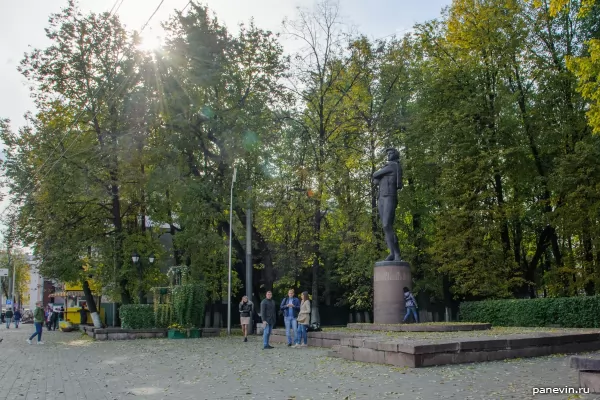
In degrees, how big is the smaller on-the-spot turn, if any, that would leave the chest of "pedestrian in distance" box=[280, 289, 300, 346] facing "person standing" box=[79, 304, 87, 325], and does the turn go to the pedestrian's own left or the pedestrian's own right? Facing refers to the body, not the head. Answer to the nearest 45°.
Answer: approximately 135° to the pedestrian's own right

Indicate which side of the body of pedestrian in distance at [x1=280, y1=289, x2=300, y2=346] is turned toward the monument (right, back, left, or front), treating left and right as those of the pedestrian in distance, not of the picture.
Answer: left

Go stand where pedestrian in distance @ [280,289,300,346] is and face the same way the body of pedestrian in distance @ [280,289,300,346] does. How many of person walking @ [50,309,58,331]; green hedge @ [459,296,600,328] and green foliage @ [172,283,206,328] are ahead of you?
0

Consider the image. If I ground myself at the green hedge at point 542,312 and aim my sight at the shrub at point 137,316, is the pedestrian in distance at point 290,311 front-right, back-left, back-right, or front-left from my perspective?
front-left

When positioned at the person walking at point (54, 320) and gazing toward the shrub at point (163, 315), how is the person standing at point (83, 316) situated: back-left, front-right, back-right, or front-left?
front-left

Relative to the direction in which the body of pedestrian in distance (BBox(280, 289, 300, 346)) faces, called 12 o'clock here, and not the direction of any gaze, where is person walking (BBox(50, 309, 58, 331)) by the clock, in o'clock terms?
The person walking is roughly at 5 o'clock from the pedestrian in distance.

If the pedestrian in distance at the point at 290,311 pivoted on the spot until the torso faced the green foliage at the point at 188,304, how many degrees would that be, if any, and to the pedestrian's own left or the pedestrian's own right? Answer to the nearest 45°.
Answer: approximately 135° to the pedestrian's own right

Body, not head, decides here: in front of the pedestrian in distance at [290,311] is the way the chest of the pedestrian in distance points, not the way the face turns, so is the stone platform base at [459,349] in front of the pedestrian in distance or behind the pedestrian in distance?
in front

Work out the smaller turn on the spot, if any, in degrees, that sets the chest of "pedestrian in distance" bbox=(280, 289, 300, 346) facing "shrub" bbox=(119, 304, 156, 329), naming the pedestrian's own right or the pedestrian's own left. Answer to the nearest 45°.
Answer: approximately 135° to the pedestrian's own right

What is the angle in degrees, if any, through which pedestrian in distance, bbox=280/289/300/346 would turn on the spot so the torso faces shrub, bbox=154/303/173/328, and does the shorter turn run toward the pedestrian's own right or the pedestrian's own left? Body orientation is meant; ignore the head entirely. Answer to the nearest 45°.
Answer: approximately 135° to the pedestrian's own right

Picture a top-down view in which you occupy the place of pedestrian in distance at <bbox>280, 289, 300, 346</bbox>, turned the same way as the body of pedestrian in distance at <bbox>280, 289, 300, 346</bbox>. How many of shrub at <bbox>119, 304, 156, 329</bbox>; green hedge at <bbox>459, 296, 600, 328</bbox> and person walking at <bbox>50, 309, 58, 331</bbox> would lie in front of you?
0

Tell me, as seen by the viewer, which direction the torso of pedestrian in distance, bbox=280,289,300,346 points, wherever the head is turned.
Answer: toward the camera

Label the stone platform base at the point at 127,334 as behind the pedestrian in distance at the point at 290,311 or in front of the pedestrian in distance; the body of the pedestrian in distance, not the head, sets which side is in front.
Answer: behind
